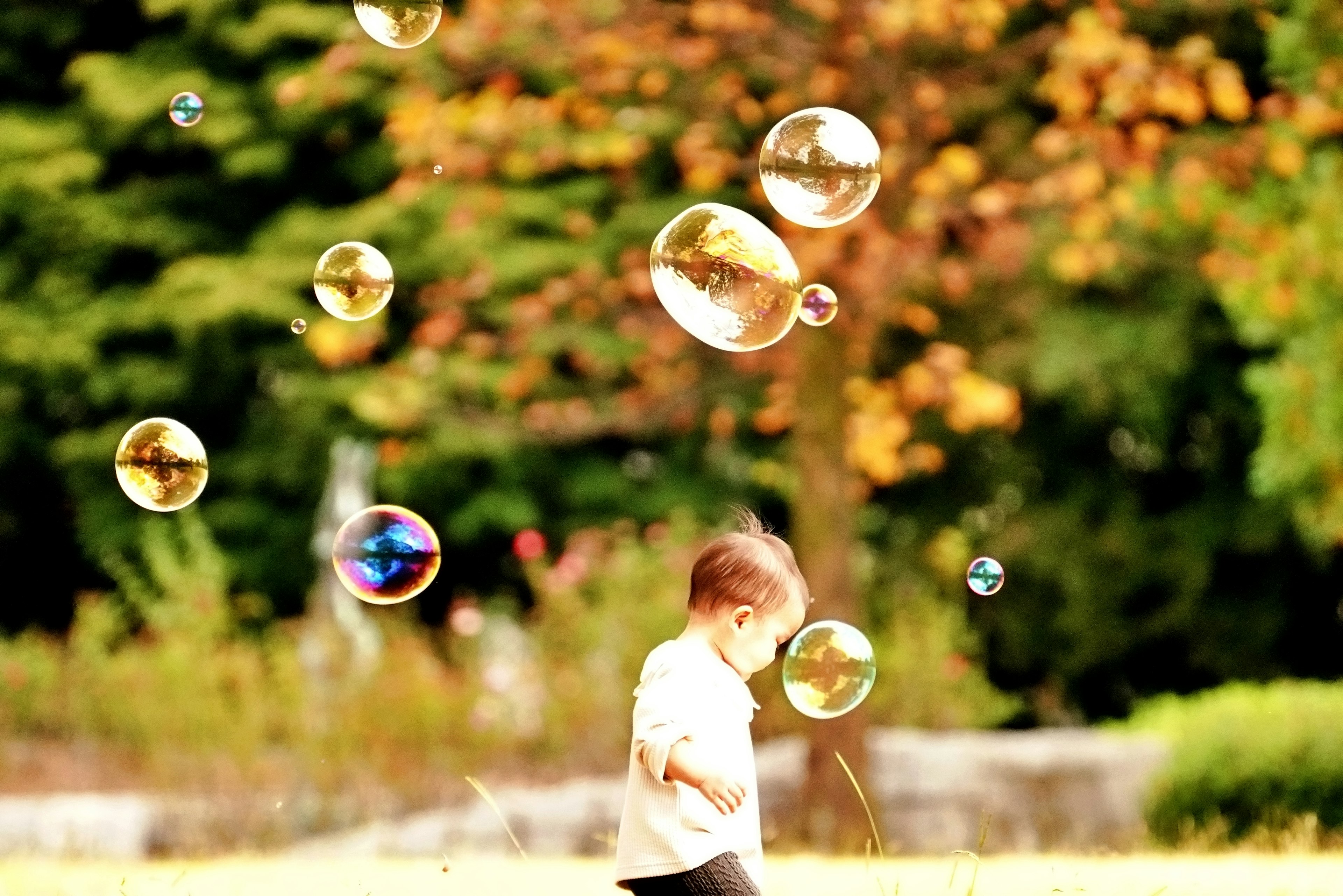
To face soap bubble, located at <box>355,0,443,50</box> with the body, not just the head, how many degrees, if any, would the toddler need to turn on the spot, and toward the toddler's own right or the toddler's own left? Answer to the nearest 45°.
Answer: approximately 135° to the toddler's own left

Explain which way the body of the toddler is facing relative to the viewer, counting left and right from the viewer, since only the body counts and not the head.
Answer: facing to the right of the viewer

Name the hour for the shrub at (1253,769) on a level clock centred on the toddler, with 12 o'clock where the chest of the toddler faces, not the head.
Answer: The shrub is roughly at 10 o'clock from the toddler.

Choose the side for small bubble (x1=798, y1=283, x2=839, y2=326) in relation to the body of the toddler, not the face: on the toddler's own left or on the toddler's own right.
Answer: on the toddler's own left

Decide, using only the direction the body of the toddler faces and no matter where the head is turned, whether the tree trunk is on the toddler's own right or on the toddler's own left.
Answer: on the toddler's own left

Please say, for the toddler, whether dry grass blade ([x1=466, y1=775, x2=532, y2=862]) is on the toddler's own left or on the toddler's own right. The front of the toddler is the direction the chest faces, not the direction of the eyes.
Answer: on the toddler's own left

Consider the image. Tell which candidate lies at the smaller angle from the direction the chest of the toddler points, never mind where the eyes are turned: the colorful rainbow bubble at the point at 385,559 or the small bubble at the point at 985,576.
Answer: the small bubble

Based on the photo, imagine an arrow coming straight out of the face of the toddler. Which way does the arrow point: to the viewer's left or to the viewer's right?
to the viewer's right
